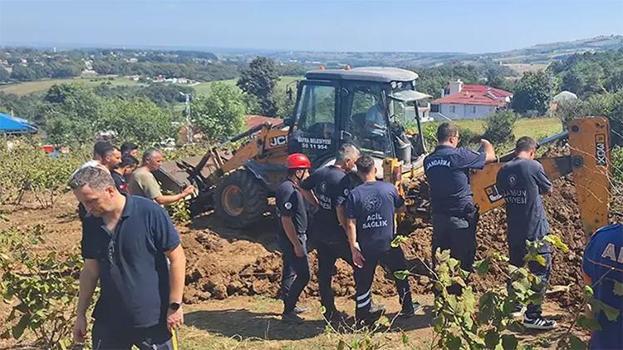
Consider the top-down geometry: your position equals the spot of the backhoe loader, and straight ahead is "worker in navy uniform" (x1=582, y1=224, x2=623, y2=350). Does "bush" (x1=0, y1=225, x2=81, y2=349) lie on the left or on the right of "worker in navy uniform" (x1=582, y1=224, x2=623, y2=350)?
right

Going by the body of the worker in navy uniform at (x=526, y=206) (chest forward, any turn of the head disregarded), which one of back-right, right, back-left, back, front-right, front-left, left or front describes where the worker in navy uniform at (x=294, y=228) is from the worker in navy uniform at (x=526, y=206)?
back-left

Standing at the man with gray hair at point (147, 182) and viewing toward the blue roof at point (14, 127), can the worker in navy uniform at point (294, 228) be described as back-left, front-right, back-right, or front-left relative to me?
back-right

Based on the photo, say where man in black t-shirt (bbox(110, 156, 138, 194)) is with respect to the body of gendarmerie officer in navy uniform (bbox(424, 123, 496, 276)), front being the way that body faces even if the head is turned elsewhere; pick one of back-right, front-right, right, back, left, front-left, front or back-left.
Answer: back-left

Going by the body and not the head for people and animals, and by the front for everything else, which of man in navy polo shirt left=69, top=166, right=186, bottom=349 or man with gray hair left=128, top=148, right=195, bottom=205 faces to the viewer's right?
the man with gray hair

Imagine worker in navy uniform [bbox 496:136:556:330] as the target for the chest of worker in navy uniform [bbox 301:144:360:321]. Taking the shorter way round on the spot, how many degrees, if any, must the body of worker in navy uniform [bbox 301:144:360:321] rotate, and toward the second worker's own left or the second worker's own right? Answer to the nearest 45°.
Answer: approximately 45° to the second worker's own right

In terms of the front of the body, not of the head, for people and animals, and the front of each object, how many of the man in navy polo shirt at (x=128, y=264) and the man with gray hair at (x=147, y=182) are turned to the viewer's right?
1

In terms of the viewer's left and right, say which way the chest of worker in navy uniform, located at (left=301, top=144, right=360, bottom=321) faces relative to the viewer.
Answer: facing away from the viewer and to the right of the viewer

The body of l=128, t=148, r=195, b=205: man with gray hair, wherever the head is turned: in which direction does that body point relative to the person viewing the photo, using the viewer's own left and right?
facing to the right of the viewer

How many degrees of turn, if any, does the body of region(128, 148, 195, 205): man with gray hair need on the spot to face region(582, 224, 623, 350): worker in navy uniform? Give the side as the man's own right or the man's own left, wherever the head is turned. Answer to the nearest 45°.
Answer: approximately 45° to the man's own right

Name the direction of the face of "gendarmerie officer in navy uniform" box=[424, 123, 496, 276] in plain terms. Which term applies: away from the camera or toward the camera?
away from the camera
